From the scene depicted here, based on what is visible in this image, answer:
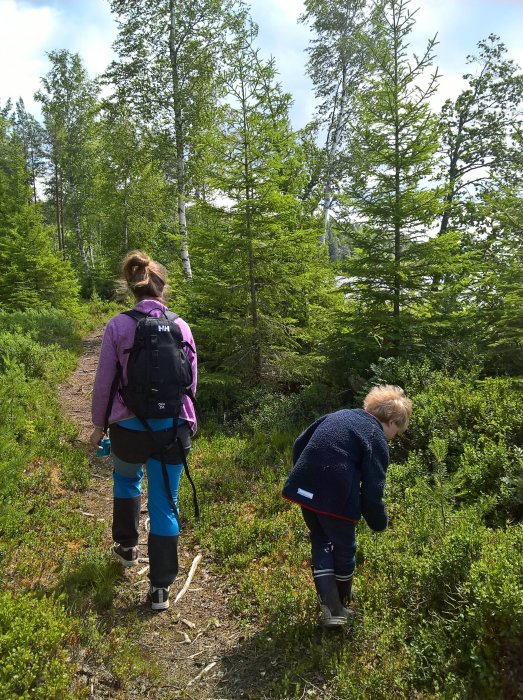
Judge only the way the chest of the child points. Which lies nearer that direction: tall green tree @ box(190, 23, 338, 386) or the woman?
the tall green tree

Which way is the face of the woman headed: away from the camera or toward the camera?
away from the camera

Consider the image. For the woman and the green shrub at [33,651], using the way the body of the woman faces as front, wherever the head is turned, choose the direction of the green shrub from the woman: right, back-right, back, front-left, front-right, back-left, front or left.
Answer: back-left

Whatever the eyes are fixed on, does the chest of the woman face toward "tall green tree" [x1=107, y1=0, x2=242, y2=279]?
yes

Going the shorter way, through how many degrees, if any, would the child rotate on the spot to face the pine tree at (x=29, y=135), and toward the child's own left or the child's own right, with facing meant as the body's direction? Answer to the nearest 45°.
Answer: approximately 90° to the child's own left

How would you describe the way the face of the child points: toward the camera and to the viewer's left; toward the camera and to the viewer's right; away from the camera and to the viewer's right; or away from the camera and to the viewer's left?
away from the camera and to the viewer's right

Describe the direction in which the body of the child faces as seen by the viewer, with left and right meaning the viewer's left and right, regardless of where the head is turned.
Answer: facing away from the viewer and to the right of the viewer

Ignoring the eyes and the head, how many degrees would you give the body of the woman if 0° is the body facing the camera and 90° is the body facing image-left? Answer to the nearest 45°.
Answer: approximately 180°

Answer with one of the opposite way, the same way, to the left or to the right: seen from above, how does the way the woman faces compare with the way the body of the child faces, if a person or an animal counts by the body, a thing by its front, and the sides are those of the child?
to the left
